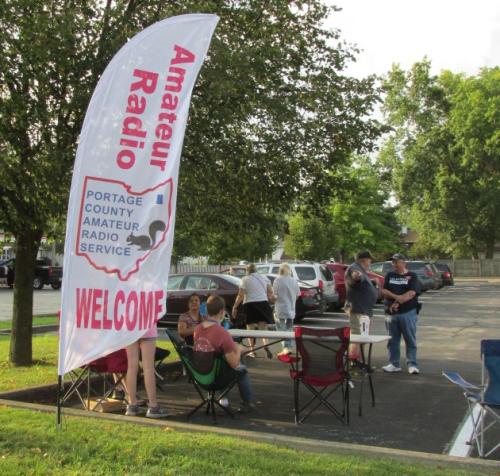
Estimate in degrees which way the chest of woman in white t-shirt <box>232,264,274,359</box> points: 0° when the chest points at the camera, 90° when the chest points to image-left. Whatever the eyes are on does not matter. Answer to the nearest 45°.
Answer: approximately 180°

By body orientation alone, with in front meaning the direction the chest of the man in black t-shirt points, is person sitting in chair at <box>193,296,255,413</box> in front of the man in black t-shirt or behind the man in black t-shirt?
in front

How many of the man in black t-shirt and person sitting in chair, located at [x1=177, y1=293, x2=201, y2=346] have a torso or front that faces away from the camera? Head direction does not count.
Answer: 0

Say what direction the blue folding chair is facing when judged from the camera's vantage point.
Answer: facing away from the viewer and to the left of the viewer

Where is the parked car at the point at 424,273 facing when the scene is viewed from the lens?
facing away from the viewer and to the left of the viewer

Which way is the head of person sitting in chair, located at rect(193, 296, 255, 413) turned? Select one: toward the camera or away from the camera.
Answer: away from the camera

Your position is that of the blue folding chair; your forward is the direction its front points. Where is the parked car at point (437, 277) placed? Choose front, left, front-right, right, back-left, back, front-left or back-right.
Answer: front-right

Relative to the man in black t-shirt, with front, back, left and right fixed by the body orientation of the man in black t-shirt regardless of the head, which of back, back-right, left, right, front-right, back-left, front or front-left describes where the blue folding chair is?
front-left

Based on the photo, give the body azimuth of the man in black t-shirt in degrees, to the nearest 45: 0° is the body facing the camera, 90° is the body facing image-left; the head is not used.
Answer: approximately 45°
